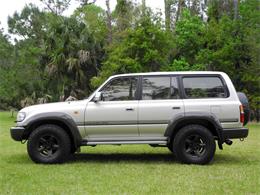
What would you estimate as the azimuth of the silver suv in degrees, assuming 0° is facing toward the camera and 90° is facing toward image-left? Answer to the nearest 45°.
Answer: approximately 90°
